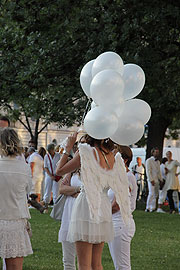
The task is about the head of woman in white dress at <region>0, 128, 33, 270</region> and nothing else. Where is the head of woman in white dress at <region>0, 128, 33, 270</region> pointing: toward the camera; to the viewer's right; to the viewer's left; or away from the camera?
away from the camera

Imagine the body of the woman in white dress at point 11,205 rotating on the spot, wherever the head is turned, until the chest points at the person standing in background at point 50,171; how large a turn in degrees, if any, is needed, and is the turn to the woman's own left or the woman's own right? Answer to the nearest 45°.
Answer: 0° — they already face them

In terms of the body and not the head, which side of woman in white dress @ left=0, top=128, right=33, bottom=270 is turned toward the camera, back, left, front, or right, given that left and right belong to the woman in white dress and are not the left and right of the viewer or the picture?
back
